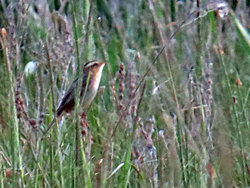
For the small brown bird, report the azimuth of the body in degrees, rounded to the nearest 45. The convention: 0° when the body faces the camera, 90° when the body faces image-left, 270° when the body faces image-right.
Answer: approximately 270°
